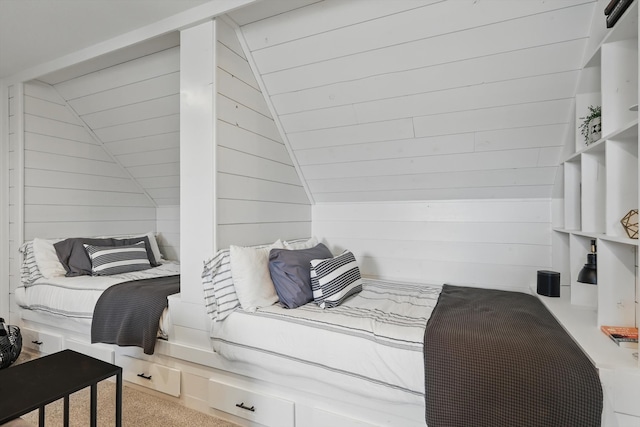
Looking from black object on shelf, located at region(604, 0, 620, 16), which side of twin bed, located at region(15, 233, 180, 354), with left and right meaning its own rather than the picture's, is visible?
front

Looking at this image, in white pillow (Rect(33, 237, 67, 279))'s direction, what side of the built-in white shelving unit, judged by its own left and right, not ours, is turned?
front

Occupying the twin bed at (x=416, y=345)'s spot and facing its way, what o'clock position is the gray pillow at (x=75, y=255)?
The gray pillow is roughly at 7 o'clock from the twin bed.

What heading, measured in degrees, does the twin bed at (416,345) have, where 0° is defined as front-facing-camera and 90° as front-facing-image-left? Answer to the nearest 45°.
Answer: approximately 270°

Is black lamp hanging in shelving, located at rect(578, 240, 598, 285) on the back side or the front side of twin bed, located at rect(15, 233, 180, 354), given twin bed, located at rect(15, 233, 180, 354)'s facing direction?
on the front side

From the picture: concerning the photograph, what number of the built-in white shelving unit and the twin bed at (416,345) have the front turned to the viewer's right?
1

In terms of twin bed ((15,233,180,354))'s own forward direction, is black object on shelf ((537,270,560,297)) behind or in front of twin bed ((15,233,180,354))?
in front

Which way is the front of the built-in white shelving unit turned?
to the viewer's left

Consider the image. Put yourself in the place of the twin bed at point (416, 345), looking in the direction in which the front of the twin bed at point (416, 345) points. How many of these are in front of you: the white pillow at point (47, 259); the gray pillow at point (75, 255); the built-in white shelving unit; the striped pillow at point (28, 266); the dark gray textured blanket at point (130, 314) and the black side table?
1
